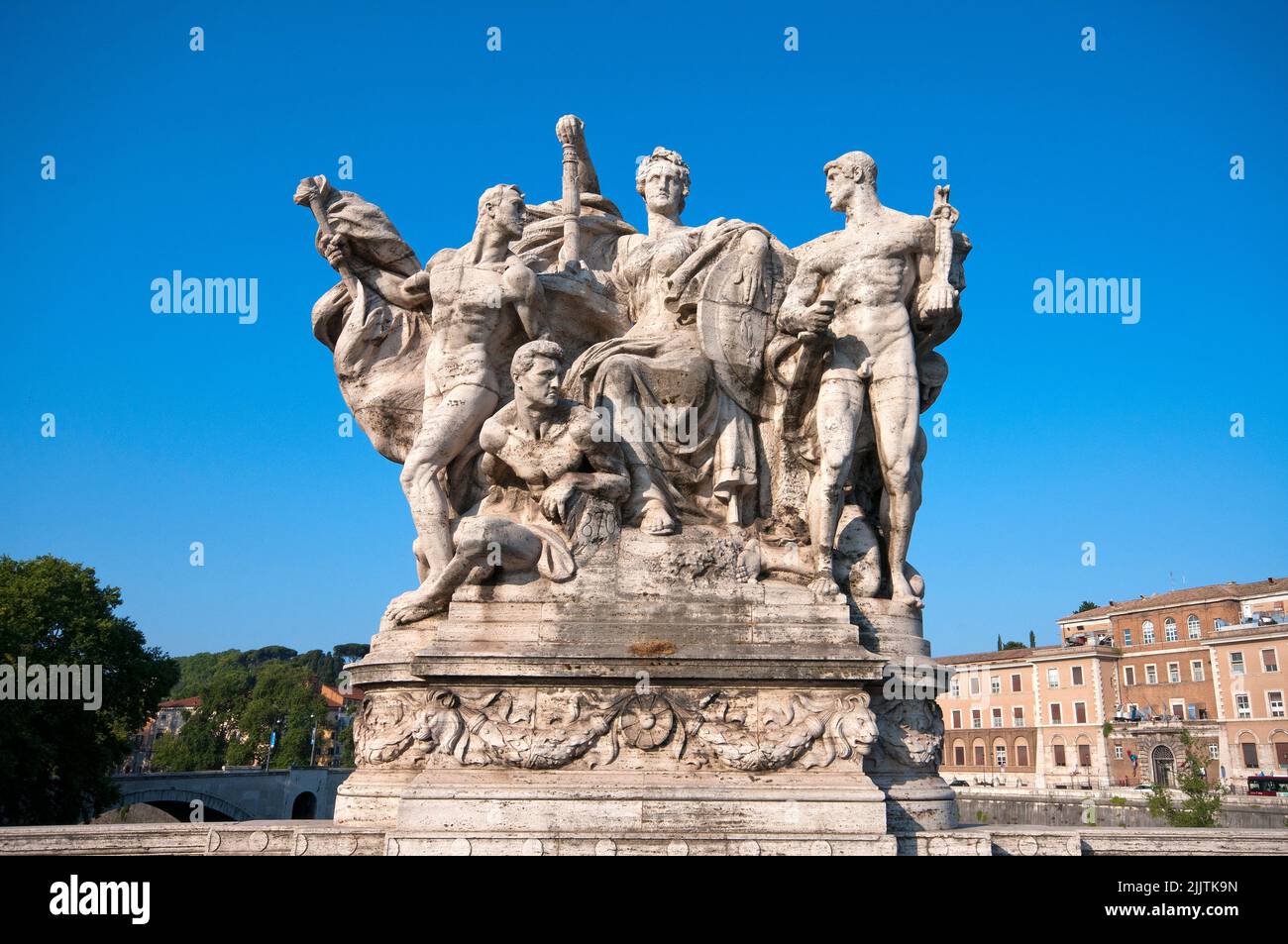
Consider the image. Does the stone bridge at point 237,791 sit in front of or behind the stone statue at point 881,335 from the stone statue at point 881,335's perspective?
behind

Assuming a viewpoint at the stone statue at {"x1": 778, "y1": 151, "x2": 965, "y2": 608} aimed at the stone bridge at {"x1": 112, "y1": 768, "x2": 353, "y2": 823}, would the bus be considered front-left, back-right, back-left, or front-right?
front-right

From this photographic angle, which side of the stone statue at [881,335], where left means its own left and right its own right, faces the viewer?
front

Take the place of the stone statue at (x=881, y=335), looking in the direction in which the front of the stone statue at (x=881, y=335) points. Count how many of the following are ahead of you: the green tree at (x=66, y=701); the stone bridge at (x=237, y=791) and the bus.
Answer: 0

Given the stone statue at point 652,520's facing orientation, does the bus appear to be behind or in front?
behind

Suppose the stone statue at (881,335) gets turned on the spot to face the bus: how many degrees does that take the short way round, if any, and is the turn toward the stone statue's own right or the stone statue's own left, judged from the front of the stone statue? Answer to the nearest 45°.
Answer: approximately 180°

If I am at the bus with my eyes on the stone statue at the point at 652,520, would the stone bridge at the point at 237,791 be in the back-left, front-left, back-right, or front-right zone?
front-right

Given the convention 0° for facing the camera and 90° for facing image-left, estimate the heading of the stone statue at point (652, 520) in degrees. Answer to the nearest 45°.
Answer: approximately 0°

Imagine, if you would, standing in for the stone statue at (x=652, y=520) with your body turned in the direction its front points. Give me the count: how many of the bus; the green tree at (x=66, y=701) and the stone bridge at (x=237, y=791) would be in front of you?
0

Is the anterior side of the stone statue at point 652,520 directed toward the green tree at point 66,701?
no
